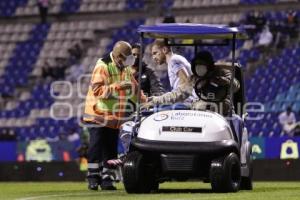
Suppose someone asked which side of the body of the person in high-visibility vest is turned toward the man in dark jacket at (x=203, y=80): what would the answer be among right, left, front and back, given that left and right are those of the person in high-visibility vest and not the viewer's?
front

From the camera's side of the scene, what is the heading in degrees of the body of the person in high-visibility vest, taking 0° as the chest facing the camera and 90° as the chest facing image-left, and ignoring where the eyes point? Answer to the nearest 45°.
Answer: approximately 315°

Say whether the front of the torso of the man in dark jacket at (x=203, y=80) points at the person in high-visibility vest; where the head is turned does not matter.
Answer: no

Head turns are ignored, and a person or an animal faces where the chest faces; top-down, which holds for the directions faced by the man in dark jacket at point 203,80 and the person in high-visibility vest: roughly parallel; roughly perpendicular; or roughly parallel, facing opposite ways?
roughly perpendicular

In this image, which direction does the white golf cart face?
toward the camera

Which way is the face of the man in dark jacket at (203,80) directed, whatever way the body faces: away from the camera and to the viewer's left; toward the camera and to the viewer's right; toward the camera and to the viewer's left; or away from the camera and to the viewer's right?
toward the camera and to the viewer's left

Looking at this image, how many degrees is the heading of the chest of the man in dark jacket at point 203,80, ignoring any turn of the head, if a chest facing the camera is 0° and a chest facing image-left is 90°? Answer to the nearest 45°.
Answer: approximately 45°
